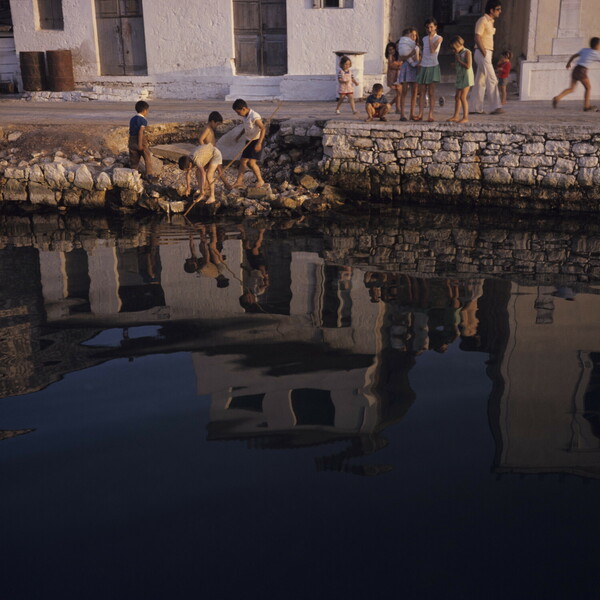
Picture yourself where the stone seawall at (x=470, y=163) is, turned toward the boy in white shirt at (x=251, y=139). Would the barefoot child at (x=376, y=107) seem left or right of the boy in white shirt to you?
right

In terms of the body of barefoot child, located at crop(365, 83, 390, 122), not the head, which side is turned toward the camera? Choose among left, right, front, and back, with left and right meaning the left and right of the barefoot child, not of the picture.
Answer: front

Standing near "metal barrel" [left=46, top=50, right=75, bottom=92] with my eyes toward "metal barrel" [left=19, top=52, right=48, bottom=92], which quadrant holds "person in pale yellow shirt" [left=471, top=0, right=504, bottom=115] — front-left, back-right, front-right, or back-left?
back-left

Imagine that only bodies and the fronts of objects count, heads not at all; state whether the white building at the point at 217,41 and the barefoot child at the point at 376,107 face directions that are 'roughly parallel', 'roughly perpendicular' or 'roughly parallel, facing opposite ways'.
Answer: roughly parallel

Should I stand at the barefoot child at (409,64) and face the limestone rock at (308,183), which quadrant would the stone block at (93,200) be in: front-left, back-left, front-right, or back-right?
front-right

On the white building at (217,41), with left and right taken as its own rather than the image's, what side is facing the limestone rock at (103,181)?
front

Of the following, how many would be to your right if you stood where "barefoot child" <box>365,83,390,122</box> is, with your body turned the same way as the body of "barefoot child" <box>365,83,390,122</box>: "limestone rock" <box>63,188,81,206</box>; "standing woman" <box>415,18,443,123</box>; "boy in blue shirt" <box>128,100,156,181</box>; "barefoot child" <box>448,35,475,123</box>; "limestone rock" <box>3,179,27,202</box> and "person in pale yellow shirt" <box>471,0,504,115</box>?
3

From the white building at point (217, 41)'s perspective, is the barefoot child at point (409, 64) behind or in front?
in front

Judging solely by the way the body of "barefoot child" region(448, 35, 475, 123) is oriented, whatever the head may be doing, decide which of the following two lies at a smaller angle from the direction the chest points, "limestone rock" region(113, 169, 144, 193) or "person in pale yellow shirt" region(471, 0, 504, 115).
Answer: the limestone rock

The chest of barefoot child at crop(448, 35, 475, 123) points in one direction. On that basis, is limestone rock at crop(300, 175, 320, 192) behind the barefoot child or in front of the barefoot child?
in front

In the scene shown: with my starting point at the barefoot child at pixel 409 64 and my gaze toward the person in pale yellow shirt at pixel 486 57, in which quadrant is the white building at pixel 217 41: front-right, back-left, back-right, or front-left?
back-left

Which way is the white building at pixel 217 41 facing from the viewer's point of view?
toward the camera

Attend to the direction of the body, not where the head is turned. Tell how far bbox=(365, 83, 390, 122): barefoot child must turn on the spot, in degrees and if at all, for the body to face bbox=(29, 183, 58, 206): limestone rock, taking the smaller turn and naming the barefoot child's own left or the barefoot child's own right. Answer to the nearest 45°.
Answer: approximately 90° to the barefoot child's own right

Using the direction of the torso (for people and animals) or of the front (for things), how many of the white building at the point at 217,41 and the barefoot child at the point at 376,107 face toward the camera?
2

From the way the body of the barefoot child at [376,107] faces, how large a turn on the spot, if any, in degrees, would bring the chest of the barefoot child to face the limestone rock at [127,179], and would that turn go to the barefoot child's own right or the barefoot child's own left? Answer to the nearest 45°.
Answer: approximately 90° to the barefoot child's own right

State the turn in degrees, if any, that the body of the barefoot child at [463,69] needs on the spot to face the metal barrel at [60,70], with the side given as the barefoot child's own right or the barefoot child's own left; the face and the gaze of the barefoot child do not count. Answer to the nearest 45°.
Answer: approximately 90° to the barefoot child's own right
